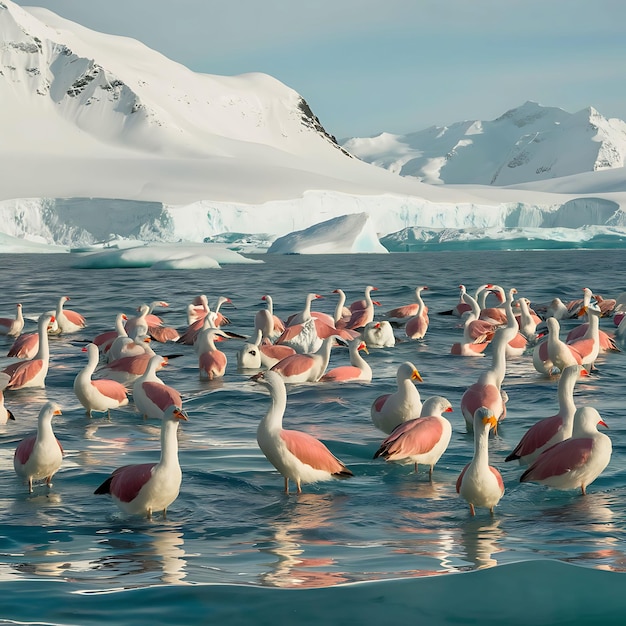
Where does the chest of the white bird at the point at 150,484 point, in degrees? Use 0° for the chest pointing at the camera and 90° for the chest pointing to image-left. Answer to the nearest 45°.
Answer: approximately 315°

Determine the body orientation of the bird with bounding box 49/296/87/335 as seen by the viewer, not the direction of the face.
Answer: to the viewer's left

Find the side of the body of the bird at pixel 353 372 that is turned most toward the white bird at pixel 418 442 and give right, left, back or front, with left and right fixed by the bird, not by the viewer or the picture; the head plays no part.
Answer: right

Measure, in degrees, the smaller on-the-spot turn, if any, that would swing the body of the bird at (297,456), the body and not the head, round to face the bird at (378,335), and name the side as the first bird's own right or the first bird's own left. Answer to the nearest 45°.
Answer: approximately 90° to the first bird's own right

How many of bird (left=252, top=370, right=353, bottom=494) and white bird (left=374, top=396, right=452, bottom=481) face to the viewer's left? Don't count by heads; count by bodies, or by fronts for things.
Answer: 1

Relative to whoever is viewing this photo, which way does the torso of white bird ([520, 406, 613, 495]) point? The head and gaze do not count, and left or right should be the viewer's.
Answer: facing to the right of the viewer

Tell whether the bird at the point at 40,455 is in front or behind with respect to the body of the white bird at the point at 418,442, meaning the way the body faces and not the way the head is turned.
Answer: behind

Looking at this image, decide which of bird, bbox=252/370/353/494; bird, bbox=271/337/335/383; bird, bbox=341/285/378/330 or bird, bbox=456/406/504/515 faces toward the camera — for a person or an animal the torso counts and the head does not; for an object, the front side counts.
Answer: bird, bbox=456/406/504/515

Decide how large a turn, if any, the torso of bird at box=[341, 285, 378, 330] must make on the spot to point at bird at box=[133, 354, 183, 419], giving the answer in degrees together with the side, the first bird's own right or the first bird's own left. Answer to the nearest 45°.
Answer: approximately 90° to the first bird's own right

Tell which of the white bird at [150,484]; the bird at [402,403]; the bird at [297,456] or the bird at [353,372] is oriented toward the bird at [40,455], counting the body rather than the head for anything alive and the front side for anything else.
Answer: the bird at [297,456]

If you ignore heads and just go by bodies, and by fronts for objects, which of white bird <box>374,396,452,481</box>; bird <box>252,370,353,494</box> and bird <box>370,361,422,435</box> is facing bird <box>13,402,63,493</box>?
bird <box>252,370,353,494</box>

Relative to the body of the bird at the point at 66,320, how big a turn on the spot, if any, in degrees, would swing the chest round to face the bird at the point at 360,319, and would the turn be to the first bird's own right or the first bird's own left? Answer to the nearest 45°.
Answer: approximately 180°

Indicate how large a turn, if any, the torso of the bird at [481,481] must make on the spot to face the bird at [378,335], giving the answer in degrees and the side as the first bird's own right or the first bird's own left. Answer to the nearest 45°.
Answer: approximately 180°
